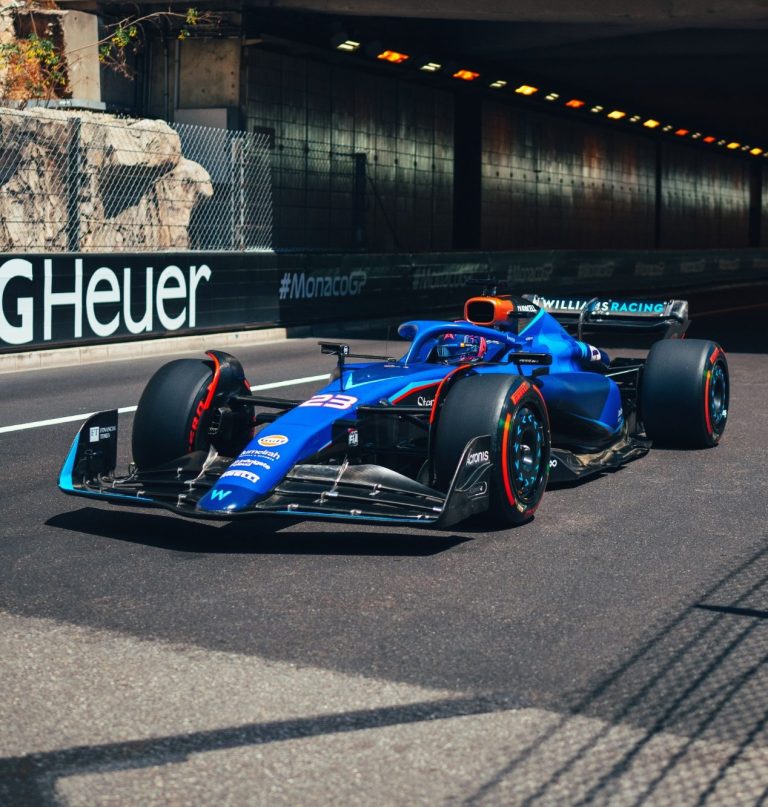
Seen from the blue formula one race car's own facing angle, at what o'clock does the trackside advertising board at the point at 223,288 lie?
The trackside advertising board is roughly at 4 o'clock from the blue formula one race car.

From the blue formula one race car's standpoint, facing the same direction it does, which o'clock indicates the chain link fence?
The chain link fence is roughly at 4 o'clock from the blue formula one race car.

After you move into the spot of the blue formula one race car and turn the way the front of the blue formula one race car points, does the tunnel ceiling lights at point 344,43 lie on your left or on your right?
on your right

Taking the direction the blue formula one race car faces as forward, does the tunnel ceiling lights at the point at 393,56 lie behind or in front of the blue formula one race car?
behind

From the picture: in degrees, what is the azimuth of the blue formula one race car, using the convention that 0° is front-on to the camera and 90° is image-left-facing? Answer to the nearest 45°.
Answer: approximately 45°
